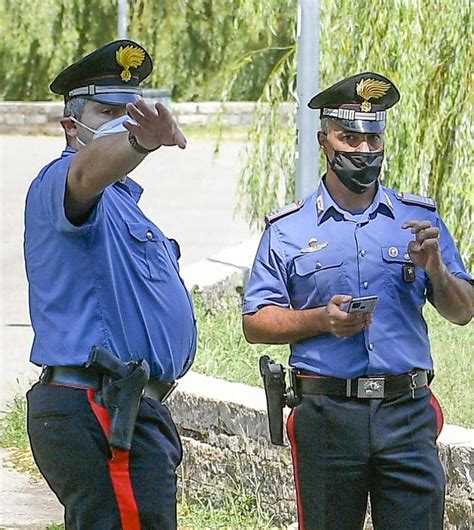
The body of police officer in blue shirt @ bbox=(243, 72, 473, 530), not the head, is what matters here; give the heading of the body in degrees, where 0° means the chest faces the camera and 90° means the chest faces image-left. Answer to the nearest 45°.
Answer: approximately 0°

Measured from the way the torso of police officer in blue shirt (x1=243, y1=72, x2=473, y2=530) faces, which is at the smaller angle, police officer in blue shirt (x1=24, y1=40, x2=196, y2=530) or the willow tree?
the police officer in blue shirt

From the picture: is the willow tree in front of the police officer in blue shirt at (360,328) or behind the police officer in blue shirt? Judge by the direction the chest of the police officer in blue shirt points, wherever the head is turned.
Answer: behind

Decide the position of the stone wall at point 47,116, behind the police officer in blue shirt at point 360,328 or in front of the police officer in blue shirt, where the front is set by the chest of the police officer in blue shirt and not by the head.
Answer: behind

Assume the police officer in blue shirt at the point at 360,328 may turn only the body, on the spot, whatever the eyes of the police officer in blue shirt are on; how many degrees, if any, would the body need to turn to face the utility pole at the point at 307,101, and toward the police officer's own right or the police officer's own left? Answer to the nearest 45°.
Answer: approximately 180°

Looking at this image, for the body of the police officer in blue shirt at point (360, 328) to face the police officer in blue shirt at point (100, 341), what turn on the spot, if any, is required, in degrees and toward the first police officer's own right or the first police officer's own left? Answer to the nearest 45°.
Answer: approximately 45° to the first police officer's own right

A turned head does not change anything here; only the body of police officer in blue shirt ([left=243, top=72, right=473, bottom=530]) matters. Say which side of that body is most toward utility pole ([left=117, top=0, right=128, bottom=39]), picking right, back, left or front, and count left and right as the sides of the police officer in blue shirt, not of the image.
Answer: back
